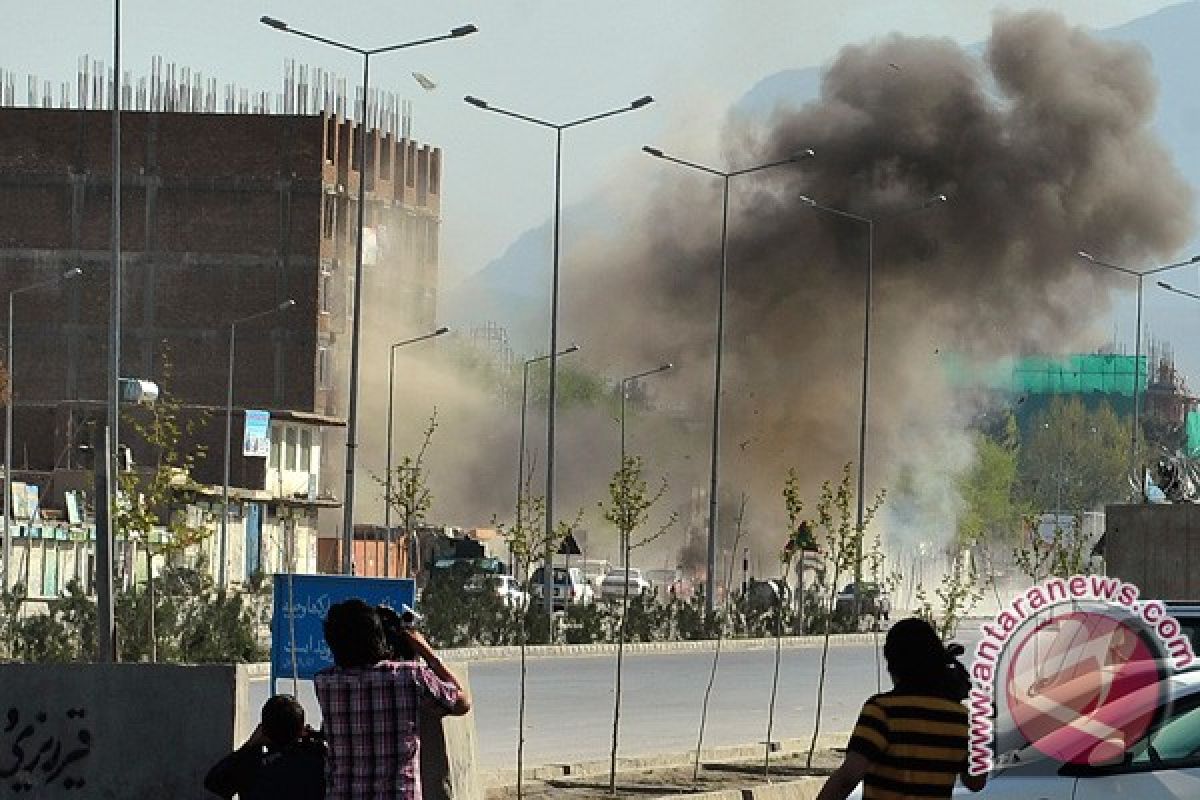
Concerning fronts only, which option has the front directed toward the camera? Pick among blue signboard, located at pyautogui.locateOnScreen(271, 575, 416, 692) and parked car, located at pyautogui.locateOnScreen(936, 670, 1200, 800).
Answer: the blue signboard

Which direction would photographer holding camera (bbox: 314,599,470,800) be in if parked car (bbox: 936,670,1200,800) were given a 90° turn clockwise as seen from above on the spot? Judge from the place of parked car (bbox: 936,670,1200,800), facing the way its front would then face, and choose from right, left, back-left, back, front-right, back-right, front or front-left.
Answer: back-left

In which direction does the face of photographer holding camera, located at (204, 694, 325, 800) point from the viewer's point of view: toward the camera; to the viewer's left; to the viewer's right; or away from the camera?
away from the camera

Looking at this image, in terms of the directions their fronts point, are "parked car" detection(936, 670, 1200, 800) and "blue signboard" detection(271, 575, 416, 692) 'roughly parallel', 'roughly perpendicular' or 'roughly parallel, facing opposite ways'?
roughly perpendicular

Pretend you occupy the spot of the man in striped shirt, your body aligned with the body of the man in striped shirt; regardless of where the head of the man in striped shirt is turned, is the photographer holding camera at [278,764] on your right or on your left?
on your left

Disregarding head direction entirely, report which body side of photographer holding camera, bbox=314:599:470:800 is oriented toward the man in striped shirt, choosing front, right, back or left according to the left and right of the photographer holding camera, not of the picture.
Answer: right

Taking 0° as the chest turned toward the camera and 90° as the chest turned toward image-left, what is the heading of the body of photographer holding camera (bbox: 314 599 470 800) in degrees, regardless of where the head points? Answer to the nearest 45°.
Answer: approximately 225°

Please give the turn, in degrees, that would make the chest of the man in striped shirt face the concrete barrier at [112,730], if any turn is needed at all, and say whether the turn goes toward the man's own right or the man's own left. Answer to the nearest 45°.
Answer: approximately 90° to the man's own left

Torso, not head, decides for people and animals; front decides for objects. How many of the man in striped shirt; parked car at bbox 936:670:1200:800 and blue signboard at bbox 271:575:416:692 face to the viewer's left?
1

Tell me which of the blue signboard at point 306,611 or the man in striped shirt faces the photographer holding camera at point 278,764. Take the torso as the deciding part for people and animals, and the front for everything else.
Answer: the blue signboard

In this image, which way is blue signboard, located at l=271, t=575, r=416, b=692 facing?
toward the camera

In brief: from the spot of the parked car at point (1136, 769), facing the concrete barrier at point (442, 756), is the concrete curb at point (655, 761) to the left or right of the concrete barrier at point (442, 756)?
right

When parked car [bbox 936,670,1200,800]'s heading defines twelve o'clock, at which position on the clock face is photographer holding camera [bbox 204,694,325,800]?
The photographer holding camera is roughly at 11 o'clock from the parked car.

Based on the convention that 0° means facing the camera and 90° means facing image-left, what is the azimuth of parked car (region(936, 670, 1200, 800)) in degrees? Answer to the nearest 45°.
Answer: approximately 90°

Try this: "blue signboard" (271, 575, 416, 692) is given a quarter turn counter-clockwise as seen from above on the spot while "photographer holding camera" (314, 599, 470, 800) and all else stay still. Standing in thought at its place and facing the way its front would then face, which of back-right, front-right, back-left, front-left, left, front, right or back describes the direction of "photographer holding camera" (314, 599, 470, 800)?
right
